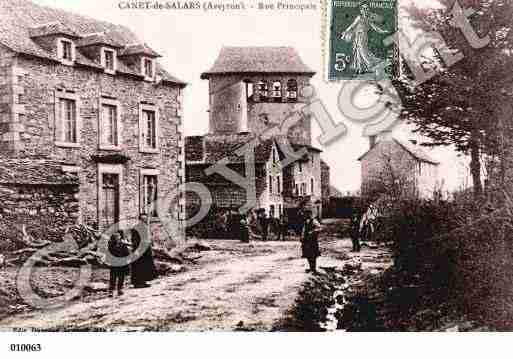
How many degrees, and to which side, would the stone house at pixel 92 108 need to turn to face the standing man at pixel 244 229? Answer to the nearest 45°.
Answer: approximately 45° to its left

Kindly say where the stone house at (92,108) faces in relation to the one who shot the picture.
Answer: facing the viewer and to the right of the viewer

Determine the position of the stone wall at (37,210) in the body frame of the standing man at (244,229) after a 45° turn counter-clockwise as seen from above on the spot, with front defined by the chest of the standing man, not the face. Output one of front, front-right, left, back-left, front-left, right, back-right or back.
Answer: right

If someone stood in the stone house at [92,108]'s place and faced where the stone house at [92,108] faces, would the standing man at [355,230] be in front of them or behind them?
in front

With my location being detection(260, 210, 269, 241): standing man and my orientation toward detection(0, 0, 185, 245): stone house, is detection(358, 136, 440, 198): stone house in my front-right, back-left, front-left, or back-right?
back-right

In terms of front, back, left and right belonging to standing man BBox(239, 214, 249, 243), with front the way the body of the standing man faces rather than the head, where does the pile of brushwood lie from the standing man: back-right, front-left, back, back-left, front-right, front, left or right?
front-right
